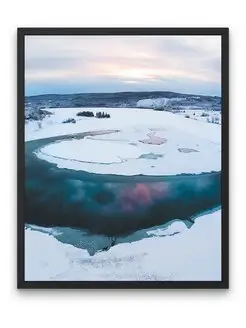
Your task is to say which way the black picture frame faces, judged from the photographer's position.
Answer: facing the viewer
